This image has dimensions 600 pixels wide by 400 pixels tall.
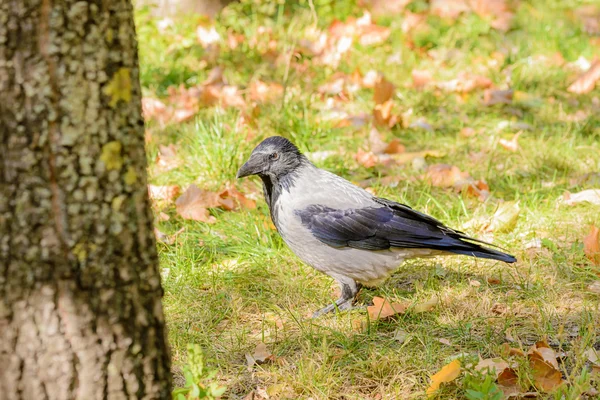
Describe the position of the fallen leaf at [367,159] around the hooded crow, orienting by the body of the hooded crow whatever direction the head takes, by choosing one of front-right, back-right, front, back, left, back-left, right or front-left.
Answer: right

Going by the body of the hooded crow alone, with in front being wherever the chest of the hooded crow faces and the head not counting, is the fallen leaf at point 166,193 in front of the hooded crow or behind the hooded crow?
in front

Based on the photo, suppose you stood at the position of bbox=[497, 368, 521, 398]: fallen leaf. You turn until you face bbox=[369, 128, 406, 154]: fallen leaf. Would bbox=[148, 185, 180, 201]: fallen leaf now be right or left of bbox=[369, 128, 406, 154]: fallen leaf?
left

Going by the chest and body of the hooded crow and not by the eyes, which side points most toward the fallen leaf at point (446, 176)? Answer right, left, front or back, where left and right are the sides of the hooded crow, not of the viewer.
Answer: right

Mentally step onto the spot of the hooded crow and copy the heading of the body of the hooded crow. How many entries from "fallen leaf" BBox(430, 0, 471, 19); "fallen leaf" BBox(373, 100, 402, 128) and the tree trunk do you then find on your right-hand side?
2

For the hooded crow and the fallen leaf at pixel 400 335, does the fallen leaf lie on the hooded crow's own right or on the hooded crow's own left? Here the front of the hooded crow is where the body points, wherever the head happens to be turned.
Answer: on the hooded crow's own left

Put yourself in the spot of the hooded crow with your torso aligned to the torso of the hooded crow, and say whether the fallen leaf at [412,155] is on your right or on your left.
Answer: on your right

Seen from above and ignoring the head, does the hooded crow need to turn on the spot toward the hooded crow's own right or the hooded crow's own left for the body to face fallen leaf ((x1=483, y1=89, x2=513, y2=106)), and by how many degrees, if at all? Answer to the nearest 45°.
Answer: approximately 90° to the hooded crow's own right

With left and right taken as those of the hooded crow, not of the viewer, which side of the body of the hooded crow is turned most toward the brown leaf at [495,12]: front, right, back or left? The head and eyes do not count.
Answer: right

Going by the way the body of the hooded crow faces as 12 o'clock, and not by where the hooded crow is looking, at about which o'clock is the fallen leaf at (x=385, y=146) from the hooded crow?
The fallen leaf is roughly at 3 o'clock from the hooded crow.

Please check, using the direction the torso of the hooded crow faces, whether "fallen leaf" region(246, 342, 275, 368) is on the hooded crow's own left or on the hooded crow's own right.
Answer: on the hooded crow's own left

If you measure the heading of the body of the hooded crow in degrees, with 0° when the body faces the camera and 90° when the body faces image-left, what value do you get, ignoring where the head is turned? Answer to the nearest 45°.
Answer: approximately 90°

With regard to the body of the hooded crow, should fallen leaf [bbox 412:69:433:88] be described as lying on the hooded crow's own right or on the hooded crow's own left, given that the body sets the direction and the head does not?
on the hooded crow's own right

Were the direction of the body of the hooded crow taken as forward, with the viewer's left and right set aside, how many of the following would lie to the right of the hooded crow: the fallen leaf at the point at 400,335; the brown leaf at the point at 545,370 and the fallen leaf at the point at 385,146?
1

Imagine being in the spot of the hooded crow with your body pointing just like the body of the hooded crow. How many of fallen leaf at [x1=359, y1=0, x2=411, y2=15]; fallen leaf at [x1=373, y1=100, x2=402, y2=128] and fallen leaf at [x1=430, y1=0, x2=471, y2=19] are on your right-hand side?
3

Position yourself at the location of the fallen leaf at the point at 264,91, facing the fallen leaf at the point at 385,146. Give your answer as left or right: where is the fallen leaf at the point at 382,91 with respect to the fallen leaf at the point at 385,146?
left

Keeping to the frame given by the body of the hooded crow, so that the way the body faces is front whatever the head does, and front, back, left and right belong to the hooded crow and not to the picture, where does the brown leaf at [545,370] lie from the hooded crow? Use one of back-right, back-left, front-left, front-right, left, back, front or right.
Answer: back-left

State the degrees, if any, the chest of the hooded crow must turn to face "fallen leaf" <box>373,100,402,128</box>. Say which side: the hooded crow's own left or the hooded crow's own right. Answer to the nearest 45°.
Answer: approximately 90° to the hooded crow's own right

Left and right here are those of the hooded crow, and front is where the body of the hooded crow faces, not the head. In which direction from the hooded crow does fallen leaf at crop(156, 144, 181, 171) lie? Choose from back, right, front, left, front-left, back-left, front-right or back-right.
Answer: front-right
